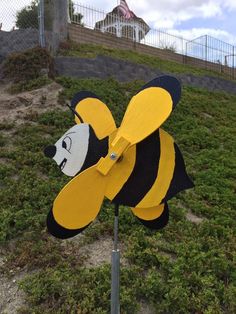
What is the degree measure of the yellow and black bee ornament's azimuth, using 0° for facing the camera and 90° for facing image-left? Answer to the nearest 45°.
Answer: approximately 90°
